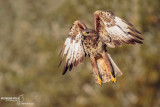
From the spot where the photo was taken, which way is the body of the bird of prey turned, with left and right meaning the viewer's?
facing the viewer and to the left of the viewer
